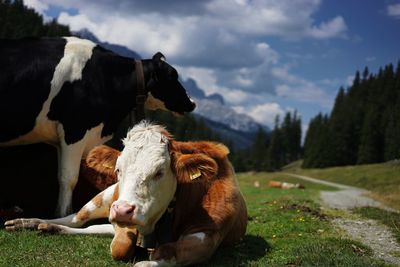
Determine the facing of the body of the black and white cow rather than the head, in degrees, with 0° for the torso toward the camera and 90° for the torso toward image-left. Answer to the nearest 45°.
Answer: approximately 270°

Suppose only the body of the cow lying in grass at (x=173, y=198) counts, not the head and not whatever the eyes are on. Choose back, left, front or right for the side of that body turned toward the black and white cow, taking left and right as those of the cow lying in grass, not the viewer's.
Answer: right

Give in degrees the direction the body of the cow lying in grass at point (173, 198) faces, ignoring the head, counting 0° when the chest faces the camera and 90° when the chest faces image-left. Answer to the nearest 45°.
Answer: approximately 45°

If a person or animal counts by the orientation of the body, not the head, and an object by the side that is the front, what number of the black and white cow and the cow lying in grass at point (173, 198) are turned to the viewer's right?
1

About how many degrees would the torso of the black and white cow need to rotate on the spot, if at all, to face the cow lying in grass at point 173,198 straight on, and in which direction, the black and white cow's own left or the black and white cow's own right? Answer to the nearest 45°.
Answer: approximately 45° to the black and white cow's own right

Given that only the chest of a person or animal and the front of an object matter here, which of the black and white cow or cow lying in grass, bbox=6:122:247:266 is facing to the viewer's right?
the black and white cow
